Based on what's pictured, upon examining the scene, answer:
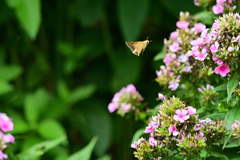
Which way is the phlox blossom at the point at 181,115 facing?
toward the camera

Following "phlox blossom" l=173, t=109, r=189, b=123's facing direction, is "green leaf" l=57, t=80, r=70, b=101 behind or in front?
behind

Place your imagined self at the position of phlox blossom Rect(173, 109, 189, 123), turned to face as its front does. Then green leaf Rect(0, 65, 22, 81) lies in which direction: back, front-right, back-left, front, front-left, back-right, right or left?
back-right

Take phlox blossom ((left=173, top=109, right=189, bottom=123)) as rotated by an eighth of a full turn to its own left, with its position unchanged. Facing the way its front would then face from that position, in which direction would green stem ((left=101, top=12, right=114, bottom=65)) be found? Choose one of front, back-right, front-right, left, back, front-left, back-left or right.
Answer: back-left

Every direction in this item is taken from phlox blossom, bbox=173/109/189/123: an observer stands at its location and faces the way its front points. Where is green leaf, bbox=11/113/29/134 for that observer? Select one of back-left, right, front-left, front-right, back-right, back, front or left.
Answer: back-right
